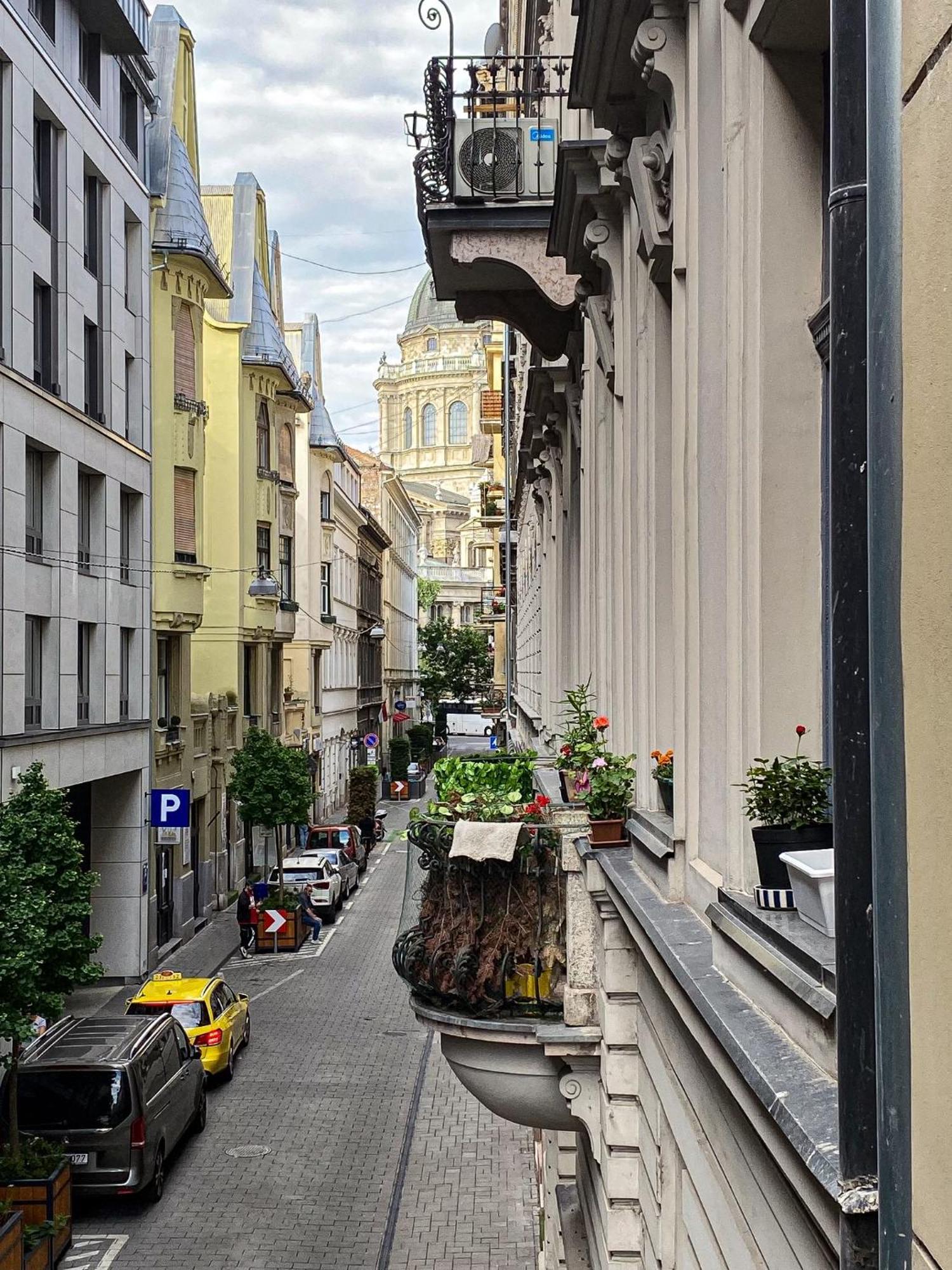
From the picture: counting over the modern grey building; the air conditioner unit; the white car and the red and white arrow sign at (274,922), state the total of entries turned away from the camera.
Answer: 1

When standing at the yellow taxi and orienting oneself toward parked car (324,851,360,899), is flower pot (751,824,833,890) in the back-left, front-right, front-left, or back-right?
back-right

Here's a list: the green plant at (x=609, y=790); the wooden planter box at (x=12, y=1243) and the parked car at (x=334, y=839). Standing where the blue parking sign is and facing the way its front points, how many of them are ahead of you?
2

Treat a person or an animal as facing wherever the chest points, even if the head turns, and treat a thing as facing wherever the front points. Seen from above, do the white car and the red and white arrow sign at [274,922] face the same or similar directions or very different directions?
very different directions

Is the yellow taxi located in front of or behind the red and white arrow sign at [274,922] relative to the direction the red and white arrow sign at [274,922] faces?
in front

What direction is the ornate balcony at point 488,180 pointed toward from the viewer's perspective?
to the viewer's left

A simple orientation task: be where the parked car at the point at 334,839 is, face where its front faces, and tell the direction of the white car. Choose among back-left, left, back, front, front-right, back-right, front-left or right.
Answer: back

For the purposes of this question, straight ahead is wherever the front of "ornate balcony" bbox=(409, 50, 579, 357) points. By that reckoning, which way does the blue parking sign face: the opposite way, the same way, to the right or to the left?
to the left

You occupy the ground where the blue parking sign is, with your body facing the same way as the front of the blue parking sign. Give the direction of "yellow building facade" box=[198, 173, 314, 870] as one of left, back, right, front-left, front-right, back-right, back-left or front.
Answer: back

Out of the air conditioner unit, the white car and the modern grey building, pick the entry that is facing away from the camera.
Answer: the white car

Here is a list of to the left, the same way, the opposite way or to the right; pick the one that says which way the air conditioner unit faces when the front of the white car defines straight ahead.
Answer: the opposite way

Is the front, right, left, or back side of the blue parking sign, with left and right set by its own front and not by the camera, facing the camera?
front

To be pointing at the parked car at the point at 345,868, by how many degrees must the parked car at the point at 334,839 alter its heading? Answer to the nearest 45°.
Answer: approximately 180°

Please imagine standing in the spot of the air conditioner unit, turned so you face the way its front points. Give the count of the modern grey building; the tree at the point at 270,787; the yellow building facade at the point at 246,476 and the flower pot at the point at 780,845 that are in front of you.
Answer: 1

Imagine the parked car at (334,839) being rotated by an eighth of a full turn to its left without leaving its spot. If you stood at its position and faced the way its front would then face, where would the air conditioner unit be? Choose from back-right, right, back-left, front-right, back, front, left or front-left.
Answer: back-left

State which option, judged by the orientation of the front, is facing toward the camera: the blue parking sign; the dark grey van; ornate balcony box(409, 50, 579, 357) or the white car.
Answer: the blue parking sign

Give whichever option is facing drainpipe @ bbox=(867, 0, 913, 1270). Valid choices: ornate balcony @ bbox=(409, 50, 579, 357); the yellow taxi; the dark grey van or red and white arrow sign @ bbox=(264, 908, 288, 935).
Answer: the red and white arrow sign

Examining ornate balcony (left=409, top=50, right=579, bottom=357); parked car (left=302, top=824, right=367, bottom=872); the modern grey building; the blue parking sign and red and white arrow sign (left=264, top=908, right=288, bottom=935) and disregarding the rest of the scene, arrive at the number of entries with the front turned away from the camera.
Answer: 1
